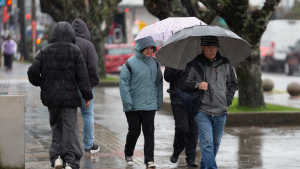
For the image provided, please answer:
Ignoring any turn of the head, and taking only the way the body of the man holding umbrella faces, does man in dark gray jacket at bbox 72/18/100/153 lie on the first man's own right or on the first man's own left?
on the first man's own right

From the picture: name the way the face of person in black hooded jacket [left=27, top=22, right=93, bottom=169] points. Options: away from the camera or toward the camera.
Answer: away from the camera

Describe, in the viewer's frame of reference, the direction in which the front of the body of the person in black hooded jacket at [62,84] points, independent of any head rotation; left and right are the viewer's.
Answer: facing away from the viewer

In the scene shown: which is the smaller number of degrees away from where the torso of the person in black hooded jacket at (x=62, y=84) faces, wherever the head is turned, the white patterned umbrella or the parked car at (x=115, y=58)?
the parked car

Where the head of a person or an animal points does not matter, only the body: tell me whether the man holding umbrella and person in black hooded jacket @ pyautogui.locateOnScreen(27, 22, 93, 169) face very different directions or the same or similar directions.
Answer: very different directions

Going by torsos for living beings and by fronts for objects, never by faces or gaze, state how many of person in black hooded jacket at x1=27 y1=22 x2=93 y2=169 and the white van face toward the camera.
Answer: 0

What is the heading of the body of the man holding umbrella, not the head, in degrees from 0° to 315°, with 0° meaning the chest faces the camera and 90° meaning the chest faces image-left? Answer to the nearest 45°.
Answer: approximately 0°
